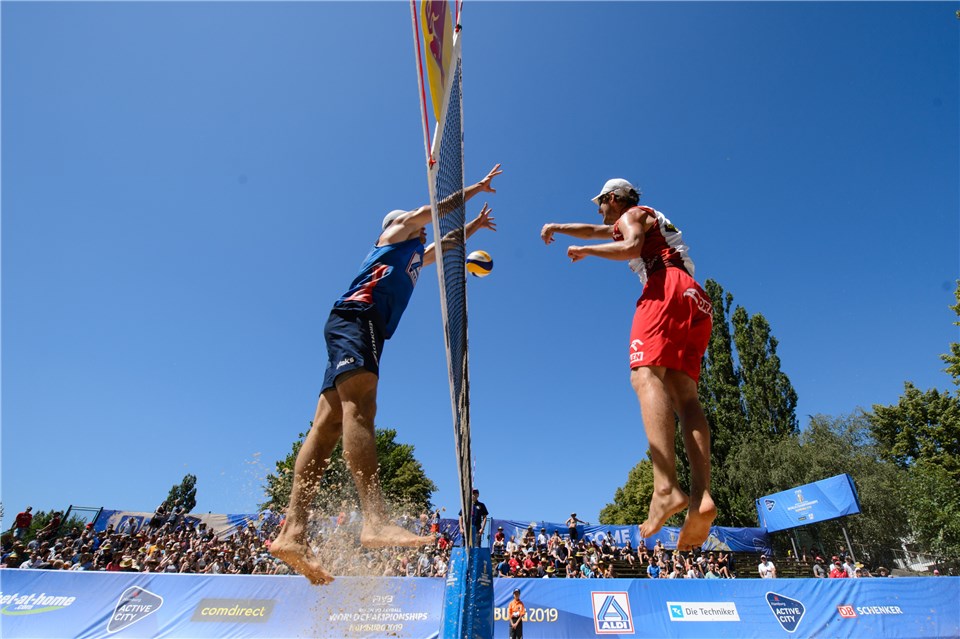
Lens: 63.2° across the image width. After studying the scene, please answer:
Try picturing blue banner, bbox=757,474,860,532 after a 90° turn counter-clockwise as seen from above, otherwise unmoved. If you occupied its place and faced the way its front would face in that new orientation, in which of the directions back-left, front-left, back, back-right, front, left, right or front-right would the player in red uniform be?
right

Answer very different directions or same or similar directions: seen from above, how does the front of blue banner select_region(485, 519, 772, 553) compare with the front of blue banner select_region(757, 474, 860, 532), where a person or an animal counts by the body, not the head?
same or similar directions

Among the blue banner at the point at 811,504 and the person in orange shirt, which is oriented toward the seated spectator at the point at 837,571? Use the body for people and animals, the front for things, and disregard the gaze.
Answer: the blue banner

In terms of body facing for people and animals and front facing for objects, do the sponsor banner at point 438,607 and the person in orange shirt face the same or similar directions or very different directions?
same or similar directions

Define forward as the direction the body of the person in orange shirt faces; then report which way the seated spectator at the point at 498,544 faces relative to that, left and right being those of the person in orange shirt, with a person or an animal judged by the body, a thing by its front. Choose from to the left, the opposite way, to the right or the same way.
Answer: the same way

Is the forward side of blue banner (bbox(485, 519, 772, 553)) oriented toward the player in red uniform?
yes

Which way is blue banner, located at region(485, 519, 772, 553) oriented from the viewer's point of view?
toward the camera

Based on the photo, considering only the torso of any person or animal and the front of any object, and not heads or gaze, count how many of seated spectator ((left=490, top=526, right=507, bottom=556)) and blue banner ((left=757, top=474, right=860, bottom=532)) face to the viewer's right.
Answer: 0

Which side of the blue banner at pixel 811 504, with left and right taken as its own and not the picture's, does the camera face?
front

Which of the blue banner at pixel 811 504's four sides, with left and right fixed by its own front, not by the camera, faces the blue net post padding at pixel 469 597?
front

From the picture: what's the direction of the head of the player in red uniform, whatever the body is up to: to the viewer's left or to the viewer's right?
to the viewer's left

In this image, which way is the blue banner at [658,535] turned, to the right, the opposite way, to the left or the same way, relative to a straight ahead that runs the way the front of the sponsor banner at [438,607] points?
the same way

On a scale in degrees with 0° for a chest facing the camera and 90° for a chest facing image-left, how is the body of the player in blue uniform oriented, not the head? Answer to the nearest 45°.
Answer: approximately 270°

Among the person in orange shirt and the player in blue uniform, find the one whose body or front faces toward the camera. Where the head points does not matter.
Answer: the person in orange shirt

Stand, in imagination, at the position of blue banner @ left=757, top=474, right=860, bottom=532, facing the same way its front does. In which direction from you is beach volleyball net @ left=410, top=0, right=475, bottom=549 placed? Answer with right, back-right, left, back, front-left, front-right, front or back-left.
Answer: front

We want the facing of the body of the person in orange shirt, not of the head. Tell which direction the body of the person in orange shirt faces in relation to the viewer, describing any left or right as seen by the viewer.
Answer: facing the viewer
